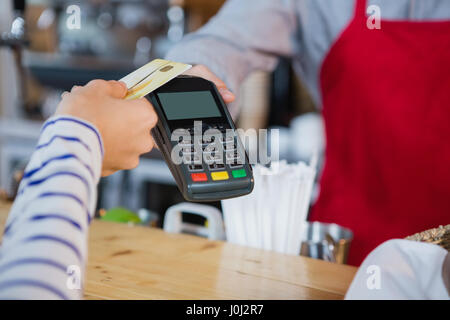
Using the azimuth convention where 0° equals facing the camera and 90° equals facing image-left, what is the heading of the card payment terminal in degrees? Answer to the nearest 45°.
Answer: approximately 0°
